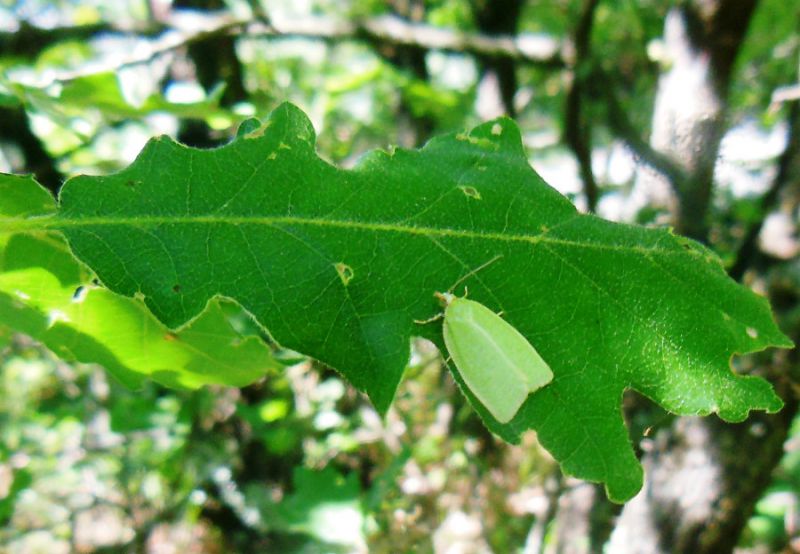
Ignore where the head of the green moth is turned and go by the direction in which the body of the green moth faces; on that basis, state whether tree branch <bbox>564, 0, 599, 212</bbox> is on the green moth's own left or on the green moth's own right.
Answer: on the green moth's own right

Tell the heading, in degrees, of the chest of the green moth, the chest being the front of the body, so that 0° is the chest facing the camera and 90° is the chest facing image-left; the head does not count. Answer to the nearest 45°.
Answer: approximately 135°

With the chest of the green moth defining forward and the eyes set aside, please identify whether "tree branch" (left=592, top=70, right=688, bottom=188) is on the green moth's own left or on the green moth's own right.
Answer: on the green moth's own right

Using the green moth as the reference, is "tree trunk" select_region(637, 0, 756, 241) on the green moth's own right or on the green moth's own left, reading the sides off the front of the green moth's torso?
on the green moth's own right
